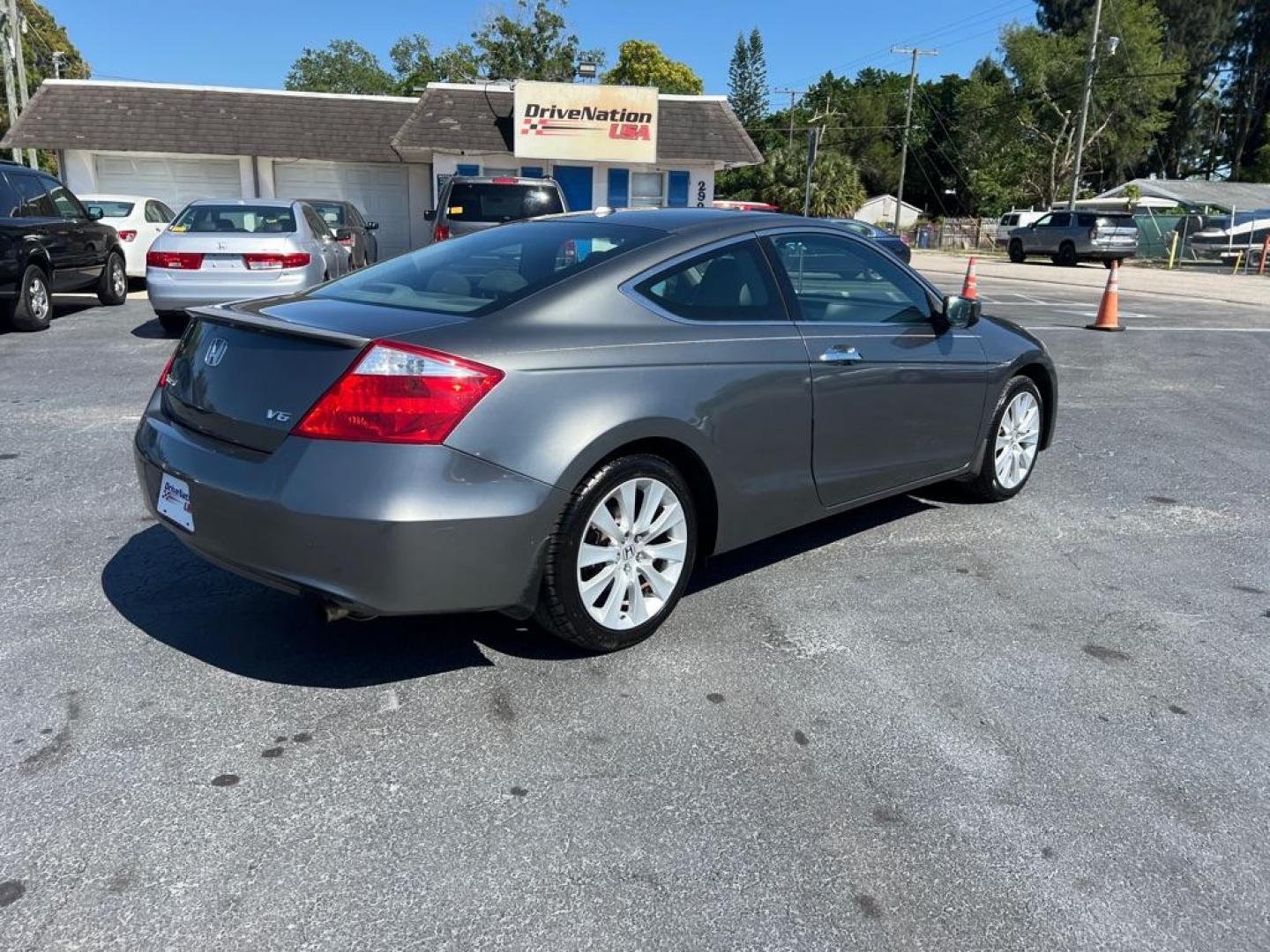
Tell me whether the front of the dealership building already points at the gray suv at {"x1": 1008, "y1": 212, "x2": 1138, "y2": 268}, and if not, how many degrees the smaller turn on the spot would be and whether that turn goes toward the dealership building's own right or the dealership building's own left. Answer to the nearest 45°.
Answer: approximately 90° to the dealership building's own left

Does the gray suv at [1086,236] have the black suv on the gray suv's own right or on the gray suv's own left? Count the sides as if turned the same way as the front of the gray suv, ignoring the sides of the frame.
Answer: on the gray suv's own left

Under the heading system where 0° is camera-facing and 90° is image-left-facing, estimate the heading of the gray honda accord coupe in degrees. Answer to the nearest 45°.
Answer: approximately 225°

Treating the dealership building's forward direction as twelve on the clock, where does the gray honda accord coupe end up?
The gray honda accord coupe is roughly at 12 o'clock from the dealership building.

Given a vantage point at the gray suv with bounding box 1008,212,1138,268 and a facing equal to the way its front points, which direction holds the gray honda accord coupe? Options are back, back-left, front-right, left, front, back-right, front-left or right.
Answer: back-left

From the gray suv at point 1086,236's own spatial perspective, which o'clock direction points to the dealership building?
The dealership building is roughly at 9 o'clock from the gray suv.

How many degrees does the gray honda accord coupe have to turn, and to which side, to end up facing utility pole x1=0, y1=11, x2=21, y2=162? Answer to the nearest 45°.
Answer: approximately 90° to its left

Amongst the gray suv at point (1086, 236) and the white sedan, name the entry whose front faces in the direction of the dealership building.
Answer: the white sedan

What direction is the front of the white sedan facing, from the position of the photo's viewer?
facing away from the viewer and to the right of the viewer

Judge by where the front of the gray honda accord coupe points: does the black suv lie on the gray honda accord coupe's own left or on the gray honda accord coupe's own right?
on the gray honda accord coupe's own left

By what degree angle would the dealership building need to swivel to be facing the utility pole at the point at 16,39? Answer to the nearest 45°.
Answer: approximately 135° to its right

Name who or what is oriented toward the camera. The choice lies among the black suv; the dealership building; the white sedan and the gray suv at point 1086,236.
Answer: the dealership building
